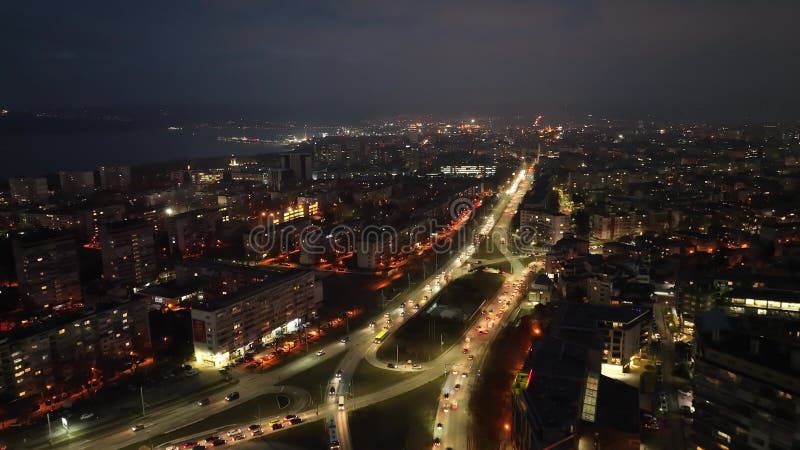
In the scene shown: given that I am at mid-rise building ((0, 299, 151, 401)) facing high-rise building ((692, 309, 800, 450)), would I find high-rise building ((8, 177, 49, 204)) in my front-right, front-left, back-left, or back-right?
back-left

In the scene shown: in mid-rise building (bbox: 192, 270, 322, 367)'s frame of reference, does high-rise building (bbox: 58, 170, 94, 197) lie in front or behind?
behind

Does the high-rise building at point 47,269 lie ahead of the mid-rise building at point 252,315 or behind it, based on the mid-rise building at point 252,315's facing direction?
behind

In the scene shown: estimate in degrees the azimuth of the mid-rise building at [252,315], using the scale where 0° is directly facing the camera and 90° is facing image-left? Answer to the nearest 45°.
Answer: approximately 315°

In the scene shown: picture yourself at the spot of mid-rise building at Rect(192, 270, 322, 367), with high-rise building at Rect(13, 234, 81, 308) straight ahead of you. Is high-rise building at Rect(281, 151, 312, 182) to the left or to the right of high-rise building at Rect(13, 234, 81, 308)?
right

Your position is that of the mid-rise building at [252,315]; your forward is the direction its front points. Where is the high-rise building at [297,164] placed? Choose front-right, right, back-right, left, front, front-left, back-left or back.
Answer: back-left

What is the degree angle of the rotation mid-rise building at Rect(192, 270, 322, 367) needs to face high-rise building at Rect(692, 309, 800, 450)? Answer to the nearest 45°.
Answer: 0° — it already faces it

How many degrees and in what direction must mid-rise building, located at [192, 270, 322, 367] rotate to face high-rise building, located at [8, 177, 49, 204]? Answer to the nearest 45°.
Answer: approximately 180°

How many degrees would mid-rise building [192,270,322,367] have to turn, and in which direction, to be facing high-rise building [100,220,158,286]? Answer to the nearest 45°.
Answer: approximately 180°

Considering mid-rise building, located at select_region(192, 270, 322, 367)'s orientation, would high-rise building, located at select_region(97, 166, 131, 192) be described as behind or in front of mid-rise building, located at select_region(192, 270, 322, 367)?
behind
